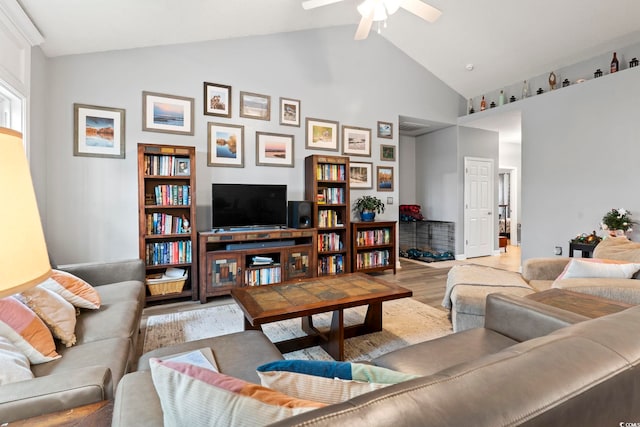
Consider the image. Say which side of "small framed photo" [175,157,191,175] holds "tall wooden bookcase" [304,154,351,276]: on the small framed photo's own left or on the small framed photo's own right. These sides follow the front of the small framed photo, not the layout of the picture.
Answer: on the small framed photo's own left

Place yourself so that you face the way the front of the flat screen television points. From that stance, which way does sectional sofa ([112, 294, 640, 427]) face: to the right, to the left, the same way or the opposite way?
the opposite way

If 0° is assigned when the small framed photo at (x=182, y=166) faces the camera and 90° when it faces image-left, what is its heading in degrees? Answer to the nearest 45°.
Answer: approximately 0°

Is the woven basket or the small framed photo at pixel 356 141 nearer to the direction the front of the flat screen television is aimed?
the woven basket

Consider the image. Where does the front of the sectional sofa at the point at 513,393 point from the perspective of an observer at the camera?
facing away from the viewer and to the left of the viewer

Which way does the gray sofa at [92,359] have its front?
to the viewer's right

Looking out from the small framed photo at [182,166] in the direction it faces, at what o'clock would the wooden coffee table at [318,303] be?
The wooden coffee table is roughly at 11 o'clock from the small framed photo.

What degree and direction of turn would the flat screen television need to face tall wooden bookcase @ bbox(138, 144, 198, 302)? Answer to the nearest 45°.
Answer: approximately 90° to its right

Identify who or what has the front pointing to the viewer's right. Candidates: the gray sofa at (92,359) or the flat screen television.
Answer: the gray sofa

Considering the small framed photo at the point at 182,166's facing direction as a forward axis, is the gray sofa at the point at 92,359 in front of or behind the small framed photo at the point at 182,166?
in front

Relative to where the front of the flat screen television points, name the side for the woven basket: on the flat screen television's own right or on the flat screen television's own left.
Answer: on the flat screen television's own right

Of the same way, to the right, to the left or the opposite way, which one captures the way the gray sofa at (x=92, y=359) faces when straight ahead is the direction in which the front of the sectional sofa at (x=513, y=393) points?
to the right

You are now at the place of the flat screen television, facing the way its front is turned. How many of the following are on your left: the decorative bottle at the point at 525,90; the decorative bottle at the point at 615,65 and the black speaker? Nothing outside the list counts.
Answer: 3
